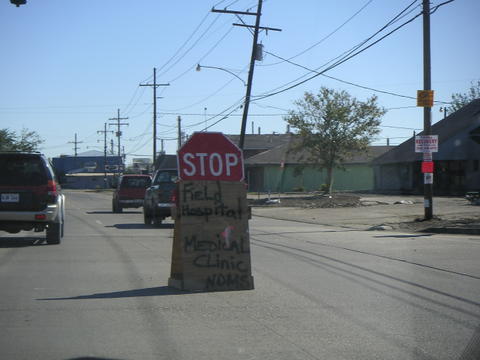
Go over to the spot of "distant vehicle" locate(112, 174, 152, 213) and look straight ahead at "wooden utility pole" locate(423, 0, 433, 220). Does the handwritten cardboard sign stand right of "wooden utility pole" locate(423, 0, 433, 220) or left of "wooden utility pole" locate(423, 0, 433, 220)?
right

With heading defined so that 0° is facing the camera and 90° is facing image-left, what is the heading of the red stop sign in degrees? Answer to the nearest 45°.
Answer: approximately 0°

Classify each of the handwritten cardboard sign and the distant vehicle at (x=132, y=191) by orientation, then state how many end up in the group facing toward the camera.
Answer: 1

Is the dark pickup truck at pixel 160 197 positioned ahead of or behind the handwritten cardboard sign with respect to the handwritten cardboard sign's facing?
behind

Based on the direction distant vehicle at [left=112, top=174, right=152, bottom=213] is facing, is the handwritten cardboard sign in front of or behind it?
behind

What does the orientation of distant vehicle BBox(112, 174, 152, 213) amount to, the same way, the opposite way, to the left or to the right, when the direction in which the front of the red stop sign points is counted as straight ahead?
the opposite way

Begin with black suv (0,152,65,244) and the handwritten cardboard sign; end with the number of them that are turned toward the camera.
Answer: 1

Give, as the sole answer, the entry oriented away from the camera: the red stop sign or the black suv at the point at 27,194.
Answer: the black suv

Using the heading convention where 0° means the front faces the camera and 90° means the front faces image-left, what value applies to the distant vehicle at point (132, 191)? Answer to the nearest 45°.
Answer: approximately 180°

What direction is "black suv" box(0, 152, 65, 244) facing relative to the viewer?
away from the camera
